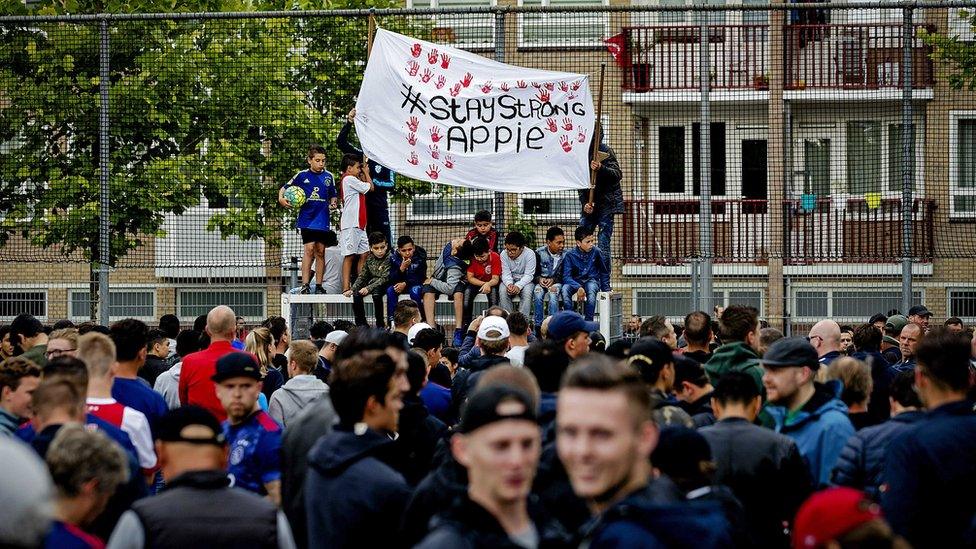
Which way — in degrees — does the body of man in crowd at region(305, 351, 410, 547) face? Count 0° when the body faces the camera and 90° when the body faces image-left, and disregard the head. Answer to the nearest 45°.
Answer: approximately 225°

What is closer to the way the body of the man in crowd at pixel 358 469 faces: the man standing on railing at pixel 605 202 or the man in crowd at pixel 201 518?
the man standing on railing

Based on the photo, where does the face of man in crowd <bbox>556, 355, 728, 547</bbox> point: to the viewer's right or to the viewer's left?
to the viewer's left

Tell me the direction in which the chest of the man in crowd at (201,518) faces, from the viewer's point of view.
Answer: away from the camera

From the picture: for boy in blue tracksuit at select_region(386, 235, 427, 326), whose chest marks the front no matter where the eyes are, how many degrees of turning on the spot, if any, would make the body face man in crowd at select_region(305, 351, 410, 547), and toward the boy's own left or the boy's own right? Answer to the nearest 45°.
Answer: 0° — they already face them

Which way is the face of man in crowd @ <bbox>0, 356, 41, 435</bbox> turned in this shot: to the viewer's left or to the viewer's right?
to the viewer's right

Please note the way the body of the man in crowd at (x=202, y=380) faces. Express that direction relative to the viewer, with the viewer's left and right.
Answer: facing away from the viewer

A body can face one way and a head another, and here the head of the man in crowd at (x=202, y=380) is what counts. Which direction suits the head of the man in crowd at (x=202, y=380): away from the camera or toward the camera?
away from the camera

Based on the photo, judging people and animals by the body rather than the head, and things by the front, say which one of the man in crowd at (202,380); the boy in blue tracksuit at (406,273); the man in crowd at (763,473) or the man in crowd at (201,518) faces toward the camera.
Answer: the boy in blue tracksuit

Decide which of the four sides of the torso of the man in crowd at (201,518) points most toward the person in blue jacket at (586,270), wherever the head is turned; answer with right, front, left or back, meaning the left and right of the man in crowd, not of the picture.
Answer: front

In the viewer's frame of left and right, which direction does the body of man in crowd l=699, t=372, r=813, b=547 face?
facing away from the viewer

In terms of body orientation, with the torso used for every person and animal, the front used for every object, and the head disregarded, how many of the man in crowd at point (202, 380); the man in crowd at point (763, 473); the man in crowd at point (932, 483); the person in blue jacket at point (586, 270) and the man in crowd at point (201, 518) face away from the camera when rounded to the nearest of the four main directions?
4

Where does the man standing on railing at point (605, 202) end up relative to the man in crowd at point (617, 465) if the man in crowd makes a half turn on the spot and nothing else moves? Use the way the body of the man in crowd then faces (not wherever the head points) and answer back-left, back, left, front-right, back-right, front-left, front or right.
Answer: front-left
